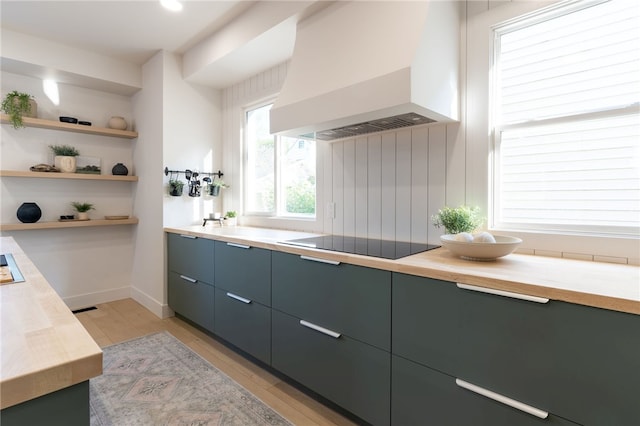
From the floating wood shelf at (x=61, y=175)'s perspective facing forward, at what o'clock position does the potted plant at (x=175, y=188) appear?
The potted plant is roughly at 10 o'clock from the floating wood shelf.

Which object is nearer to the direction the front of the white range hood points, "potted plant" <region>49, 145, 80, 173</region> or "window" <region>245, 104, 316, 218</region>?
the potted plant

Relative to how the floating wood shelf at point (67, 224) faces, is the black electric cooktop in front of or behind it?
in front

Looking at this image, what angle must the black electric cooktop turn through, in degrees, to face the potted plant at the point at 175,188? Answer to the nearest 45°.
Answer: approximately 90° to its right

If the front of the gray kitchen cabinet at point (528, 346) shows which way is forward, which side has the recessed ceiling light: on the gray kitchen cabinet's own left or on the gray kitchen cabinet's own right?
on the gray kitchen cabinet's own right

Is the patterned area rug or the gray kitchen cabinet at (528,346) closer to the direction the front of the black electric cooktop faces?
the patterned area rug

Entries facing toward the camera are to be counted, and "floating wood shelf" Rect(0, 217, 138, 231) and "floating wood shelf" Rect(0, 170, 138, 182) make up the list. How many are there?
2

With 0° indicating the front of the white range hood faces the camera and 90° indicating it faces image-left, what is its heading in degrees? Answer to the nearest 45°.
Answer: approximately 45°

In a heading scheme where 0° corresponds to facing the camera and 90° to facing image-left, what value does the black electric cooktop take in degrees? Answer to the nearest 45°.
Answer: approximately 45°

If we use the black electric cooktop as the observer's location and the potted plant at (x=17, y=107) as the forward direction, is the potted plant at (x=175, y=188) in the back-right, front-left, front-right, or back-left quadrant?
front-right

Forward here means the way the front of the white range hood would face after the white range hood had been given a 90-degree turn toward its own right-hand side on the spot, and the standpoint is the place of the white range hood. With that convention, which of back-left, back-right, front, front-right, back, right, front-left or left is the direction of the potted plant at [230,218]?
front

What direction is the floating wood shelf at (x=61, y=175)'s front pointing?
toward the camera
